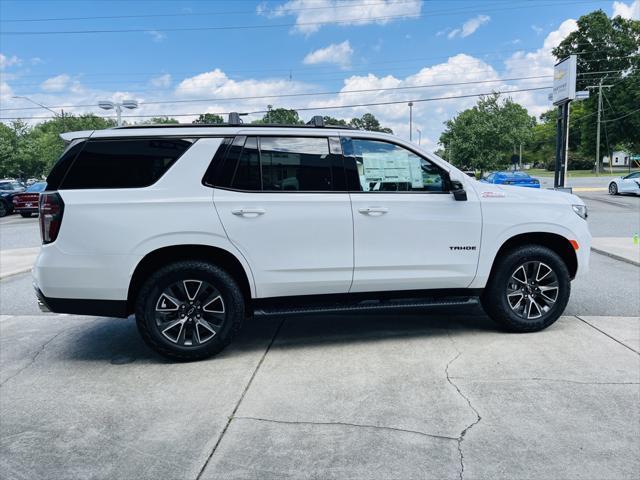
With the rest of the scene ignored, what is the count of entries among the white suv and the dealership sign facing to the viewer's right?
1

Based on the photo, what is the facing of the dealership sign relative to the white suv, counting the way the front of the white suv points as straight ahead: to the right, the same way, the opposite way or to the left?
the opposite way

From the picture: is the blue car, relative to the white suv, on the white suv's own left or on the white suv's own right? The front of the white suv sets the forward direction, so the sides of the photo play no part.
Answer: on the white suv's own left

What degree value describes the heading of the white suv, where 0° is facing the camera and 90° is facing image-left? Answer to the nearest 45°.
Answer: approximately 270°

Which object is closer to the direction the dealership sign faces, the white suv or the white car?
the white suv

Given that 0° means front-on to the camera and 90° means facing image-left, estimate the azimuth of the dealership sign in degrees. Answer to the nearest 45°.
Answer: approximately 45°
